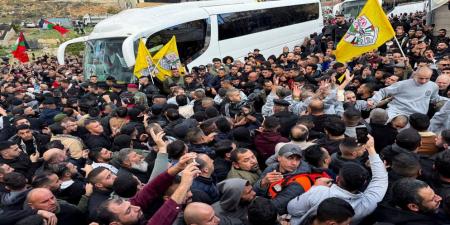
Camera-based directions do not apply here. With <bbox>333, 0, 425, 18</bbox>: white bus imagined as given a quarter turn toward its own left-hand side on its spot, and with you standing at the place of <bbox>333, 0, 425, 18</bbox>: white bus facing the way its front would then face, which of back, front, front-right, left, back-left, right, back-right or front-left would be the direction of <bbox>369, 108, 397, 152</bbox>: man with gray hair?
front-right

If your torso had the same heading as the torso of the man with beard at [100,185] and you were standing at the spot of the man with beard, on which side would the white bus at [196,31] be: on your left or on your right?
on your left

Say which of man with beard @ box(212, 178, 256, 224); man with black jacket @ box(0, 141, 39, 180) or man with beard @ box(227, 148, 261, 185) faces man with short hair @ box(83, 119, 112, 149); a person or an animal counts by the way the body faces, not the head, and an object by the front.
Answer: man with black jacket @ box(0, 141, 39, 180)

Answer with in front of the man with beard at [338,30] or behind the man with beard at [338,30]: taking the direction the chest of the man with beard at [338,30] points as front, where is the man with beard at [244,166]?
in front

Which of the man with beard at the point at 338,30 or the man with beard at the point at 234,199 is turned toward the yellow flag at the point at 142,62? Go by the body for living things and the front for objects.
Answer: the man with beard at the point at 338,30
